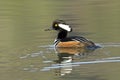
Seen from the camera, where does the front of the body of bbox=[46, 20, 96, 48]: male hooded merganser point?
to the viewer's left
